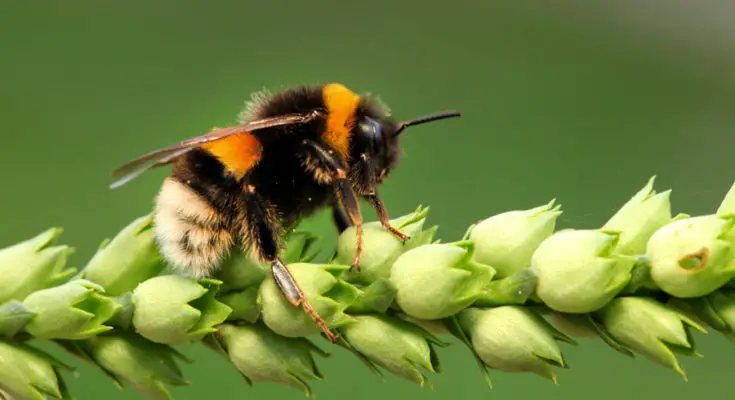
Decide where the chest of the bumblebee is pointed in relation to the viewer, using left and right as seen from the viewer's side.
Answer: facing to the right of the viewer
